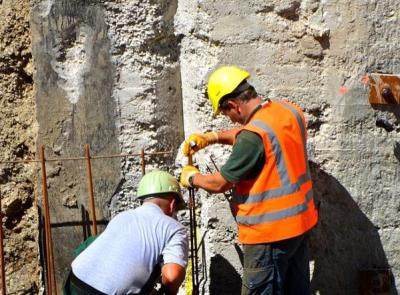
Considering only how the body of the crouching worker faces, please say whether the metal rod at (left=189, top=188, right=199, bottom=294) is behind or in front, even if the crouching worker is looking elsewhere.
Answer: in front

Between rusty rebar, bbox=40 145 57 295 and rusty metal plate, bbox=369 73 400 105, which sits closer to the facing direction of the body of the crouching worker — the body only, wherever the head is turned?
the rusty metal plate

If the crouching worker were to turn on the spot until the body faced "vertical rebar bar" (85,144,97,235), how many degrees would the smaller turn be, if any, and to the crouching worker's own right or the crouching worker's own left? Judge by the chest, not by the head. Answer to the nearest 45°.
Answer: approximately 45° to the crouching worker's own left

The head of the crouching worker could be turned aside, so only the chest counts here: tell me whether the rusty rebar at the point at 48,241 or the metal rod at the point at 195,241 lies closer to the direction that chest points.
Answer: the metal rod

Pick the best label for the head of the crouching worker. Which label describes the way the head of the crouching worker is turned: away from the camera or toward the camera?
away from the camera

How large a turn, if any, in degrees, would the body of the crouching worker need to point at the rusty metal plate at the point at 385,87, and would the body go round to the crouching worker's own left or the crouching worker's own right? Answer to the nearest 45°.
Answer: approximately 45° to the crouching worker's own right

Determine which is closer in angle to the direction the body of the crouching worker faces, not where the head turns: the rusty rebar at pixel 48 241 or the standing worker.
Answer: the standing worker

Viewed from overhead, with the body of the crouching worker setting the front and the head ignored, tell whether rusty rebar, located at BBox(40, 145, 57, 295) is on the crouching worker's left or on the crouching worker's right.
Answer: on the crouching worker's left

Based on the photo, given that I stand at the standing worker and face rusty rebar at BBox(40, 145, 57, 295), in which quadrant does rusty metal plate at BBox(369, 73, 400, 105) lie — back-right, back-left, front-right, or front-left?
back-right

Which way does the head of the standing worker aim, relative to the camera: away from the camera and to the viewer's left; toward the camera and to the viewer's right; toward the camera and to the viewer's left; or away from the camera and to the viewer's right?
away from the camera and to the viewer's left

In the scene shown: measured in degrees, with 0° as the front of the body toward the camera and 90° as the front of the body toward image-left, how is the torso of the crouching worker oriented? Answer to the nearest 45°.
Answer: approximately 225°

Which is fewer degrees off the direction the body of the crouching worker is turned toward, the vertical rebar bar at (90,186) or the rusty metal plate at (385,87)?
the rusty metal plate
